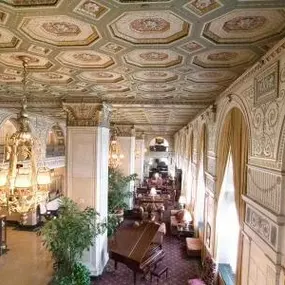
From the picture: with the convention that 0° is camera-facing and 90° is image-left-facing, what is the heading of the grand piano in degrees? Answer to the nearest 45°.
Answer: approximately 315°

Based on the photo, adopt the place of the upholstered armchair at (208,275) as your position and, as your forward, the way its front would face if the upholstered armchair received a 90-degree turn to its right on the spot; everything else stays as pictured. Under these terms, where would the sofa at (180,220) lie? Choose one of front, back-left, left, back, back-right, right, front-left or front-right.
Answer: front

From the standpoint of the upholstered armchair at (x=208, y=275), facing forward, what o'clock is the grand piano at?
The grand piano is roughly at 1 o'clock from the upholstered armchair.

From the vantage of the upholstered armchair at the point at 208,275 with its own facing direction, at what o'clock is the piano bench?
The piano bench is roughly at 1 o'clock from the upholstered armchair.

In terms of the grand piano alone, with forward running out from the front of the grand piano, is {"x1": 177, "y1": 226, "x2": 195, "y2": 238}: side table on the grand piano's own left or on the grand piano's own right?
on the grand piano's own left

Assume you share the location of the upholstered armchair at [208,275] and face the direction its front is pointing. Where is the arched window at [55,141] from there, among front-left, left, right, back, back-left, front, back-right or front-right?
front-right

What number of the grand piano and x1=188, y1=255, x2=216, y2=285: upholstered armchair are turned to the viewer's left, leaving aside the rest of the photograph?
1

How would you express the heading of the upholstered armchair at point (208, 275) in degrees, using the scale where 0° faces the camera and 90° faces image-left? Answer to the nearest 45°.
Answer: approximately 90°

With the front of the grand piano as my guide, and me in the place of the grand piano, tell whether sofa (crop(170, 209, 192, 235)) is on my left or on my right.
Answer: on my left

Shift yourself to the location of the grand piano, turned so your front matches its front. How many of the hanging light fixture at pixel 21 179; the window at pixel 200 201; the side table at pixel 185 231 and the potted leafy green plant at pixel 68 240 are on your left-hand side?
2

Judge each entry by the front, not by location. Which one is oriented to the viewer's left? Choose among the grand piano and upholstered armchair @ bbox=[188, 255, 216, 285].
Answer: the upholstered armchair
